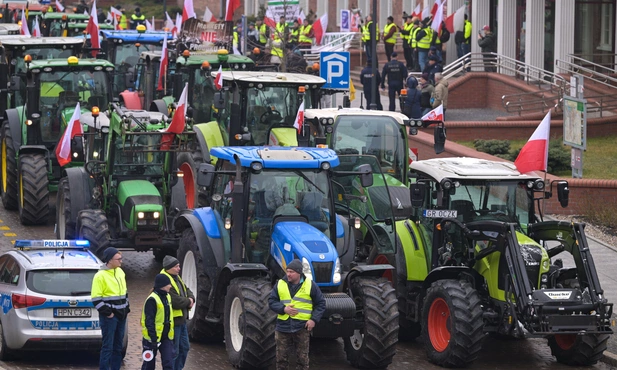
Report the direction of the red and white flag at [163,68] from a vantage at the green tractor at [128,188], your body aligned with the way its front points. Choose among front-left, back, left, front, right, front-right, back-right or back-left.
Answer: back-left

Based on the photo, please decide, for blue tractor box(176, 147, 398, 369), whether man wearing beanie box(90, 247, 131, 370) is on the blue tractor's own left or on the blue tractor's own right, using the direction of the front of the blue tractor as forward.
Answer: on the blue tractor's own right

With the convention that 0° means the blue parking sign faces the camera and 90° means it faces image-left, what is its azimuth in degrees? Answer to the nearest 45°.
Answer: approximately 0°

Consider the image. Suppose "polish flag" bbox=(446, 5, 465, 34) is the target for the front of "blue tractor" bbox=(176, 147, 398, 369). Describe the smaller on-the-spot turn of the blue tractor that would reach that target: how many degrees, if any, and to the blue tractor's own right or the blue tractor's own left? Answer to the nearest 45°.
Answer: approximately 135° to the blue tractor's own left

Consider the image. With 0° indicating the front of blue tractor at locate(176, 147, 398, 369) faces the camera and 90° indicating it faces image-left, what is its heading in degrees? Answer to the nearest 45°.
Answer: approximately 315°

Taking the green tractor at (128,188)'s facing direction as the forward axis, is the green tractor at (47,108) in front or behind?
behind

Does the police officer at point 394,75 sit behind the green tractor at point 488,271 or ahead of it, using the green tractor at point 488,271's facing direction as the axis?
behind

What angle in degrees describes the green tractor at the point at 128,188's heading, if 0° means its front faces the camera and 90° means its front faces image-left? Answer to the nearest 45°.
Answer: approximately 315°
